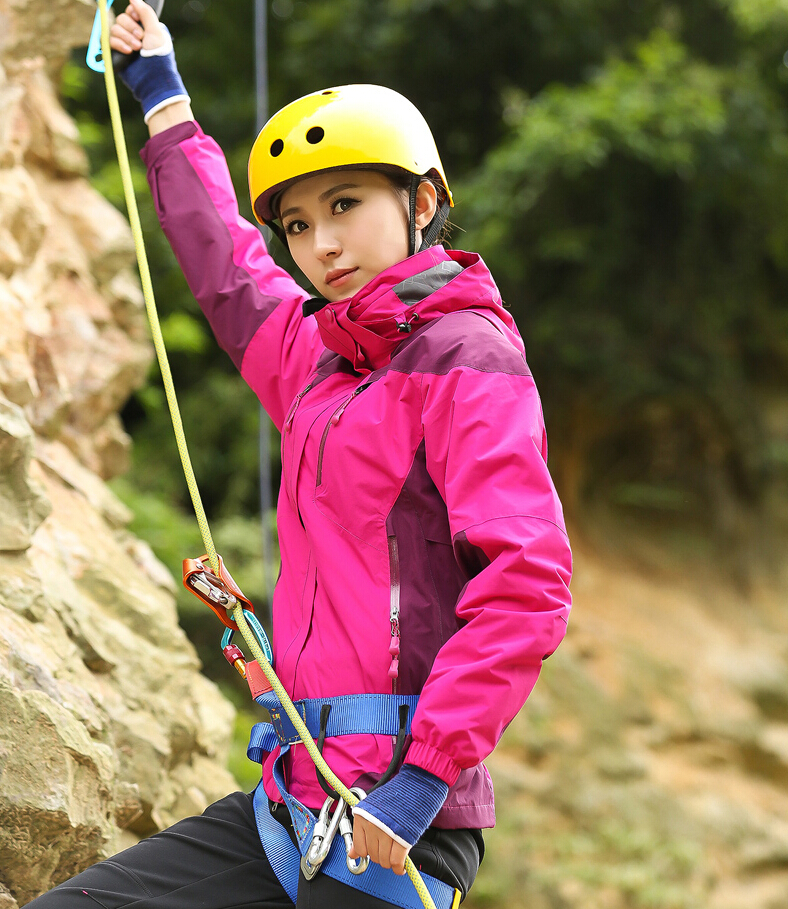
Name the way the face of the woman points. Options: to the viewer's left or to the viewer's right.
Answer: to the viewer's left

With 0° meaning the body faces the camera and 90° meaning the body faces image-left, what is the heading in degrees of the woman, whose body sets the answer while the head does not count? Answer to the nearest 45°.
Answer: approximately 45°
